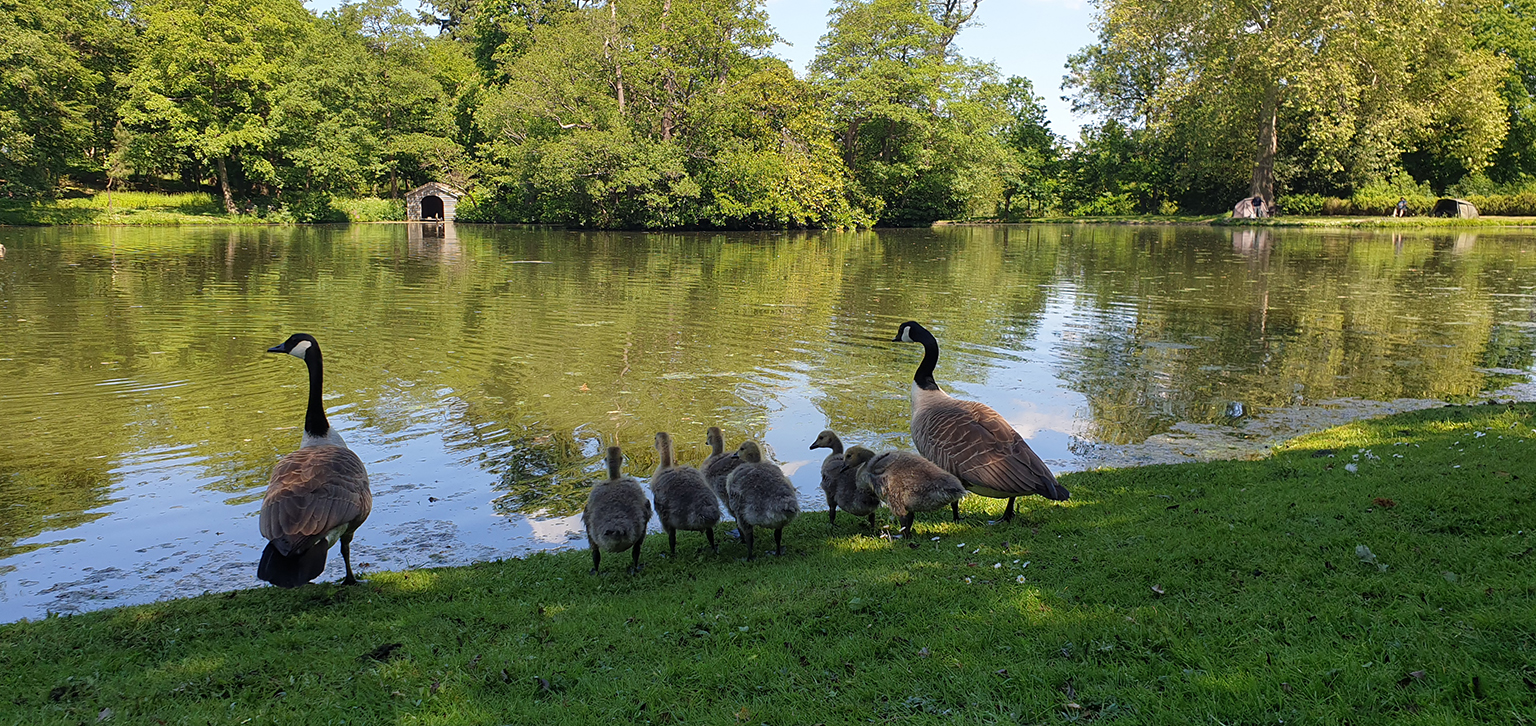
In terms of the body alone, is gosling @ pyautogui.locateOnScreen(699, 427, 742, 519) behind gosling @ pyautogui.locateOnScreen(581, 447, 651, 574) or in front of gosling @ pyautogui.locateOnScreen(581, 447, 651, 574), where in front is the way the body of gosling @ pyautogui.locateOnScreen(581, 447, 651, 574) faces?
in front

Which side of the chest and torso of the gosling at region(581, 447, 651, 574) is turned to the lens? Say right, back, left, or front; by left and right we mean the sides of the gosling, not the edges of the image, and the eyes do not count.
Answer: back

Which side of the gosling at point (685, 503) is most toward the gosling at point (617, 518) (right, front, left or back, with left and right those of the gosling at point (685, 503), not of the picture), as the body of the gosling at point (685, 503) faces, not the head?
left

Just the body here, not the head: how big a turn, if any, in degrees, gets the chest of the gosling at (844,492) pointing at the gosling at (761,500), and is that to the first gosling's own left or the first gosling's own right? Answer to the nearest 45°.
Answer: approximately 45° to the first gosling's own left

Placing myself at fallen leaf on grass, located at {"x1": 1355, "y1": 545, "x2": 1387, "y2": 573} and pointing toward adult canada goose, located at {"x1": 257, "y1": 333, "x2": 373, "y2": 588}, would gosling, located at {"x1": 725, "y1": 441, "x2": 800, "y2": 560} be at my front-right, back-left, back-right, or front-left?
front-right

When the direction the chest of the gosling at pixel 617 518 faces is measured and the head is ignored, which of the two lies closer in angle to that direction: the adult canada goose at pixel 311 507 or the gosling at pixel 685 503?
the gosling

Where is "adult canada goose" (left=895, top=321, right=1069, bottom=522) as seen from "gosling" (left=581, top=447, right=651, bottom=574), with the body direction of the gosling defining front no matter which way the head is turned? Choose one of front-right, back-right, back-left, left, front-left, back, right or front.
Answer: right

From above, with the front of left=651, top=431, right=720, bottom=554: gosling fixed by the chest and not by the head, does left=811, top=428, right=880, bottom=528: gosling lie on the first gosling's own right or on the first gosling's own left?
on the first gosling's own right

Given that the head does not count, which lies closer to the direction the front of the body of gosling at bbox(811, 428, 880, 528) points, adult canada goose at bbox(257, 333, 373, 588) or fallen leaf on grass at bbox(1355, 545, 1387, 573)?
the adult canada goose

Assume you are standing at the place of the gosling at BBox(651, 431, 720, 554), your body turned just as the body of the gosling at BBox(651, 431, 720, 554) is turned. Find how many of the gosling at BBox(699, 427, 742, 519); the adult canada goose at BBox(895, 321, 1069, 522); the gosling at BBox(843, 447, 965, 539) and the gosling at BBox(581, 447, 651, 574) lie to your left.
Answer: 1

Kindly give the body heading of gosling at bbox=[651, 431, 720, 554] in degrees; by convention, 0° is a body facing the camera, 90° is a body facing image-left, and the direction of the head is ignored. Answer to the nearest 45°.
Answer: approximately 135°

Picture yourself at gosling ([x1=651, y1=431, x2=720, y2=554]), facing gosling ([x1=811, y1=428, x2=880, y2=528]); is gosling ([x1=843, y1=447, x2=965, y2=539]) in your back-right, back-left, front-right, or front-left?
front-right

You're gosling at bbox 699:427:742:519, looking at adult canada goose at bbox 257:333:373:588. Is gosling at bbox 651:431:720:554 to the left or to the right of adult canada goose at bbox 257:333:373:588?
left

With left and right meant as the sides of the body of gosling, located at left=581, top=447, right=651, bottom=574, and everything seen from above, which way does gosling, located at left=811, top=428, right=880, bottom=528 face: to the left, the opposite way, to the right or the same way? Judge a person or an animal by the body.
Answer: to the left

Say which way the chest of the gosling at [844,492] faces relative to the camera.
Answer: to the viewer's left
